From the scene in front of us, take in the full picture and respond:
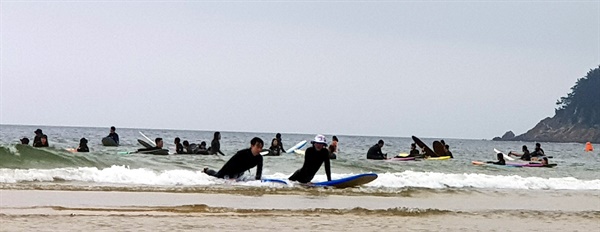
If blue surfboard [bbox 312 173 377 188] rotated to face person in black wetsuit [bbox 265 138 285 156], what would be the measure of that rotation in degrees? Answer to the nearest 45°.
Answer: approximately 90° to its left

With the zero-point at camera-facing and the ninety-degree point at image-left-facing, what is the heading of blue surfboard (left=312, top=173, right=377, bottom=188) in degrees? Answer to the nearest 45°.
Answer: approximately 270°

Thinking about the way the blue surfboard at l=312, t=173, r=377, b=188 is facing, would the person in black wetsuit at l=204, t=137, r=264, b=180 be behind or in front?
behind
